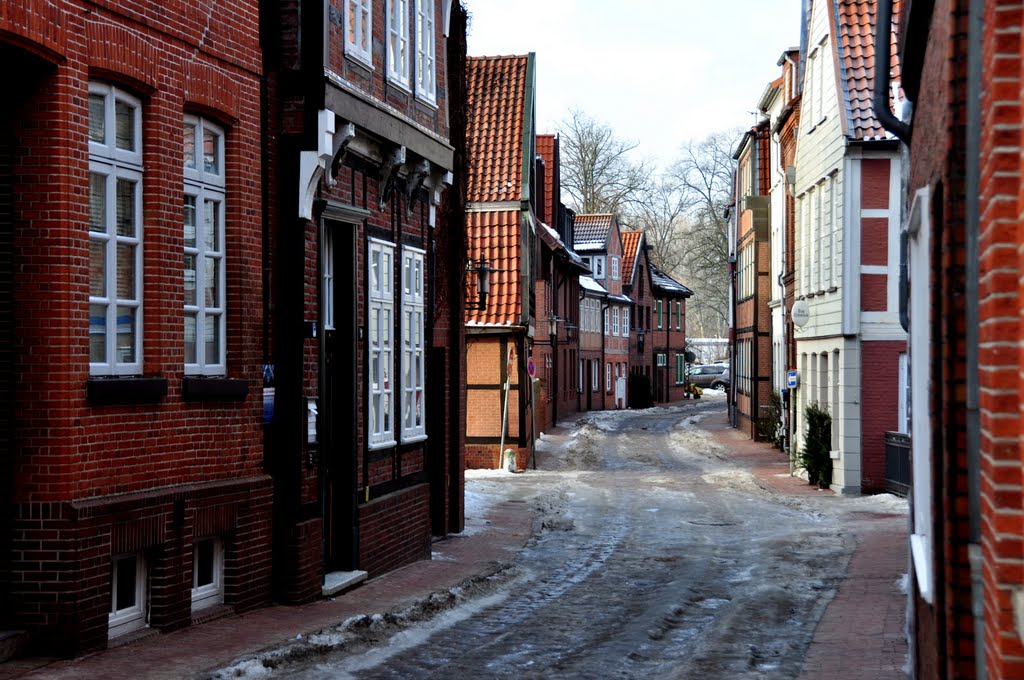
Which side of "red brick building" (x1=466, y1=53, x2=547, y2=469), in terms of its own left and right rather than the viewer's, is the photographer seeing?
right

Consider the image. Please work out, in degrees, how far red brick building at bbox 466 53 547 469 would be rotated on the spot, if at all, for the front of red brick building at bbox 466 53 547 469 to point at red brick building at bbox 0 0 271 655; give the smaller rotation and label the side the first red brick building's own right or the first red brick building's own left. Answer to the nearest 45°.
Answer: approximately 90° to the first red brick building's own right

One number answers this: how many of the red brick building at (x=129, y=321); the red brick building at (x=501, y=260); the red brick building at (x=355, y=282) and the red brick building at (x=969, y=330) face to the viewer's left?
1

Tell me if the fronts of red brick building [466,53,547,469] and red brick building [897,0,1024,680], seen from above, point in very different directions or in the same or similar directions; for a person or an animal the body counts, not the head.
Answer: very different directions

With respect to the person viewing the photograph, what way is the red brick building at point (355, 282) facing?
facing the viewer and to the right of the viewer

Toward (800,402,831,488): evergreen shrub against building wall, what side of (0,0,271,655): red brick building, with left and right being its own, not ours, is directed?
left

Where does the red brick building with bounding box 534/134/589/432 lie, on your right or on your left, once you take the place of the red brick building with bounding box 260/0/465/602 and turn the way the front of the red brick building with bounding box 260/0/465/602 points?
on your left

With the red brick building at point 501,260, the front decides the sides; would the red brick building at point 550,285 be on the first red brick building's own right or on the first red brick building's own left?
on the first red brick building's own left

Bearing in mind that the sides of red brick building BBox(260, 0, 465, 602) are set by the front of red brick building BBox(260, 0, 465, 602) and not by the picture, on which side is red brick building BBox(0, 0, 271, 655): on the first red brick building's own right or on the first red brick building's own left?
on the first red brick building's own right

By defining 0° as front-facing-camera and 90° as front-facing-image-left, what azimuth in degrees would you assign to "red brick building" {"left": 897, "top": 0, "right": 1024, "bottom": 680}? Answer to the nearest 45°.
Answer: approximately 90°

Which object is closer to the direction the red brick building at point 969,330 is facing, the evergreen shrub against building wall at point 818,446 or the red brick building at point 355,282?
the red brick building

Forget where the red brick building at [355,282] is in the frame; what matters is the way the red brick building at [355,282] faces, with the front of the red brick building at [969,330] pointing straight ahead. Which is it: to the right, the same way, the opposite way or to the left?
the opposite way

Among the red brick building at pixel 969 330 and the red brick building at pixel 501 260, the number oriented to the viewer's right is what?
1

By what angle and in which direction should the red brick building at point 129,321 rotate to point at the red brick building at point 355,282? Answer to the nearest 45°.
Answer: approximately 90° to its left
